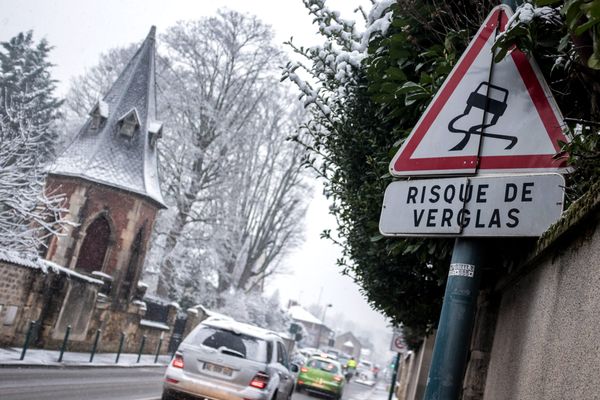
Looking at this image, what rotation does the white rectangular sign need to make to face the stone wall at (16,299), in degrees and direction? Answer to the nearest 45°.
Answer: approximately 135° to its right

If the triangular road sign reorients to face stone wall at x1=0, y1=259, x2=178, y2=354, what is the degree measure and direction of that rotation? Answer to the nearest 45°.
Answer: approximately 135° to its right

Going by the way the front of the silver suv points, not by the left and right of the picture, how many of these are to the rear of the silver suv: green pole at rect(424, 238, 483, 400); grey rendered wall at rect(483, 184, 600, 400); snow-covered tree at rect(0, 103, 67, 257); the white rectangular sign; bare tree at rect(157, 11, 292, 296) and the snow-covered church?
3

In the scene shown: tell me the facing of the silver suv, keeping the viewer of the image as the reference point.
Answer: facing away from the viewer

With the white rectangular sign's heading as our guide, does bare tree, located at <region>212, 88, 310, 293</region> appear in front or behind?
behind

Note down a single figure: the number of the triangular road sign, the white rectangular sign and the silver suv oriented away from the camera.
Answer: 1
